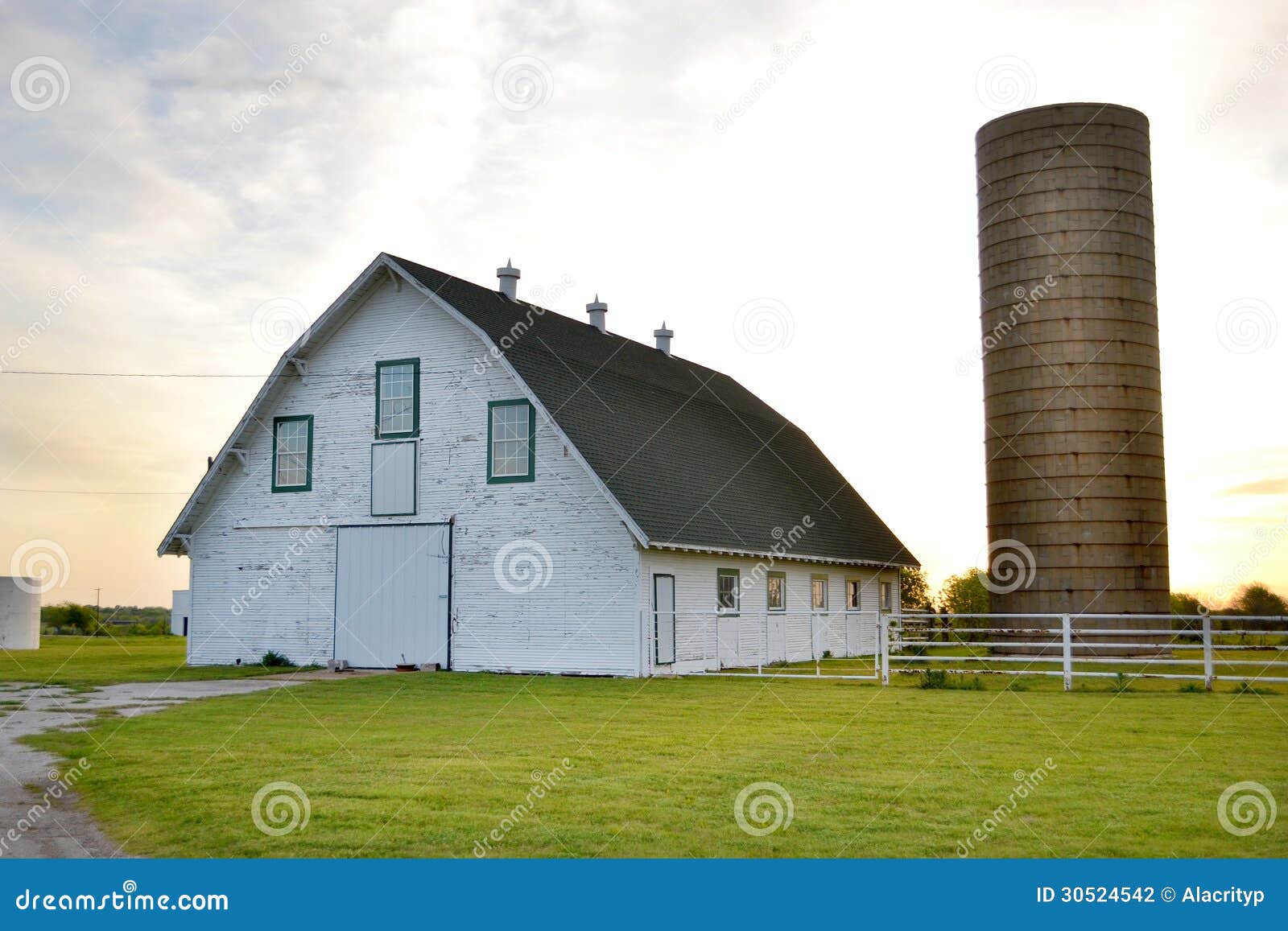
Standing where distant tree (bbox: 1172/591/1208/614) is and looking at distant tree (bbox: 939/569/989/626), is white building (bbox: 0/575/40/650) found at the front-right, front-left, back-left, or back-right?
front-left

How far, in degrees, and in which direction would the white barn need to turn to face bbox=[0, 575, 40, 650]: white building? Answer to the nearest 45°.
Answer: approximately 90° to its right

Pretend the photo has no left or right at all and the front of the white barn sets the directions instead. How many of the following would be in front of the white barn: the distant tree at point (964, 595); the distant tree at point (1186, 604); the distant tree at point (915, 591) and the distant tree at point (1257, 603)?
0

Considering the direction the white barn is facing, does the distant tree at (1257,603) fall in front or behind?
behind

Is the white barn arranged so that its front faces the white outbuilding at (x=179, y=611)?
no

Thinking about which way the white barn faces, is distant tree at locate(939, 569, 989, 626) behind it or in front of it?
behind

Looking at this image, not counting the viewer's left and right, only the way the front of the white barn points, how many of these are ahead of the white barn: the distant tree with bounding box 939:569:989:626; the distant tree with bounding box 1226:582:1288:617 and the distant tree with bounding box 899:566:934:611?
0

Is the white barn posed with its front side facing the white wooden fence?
no

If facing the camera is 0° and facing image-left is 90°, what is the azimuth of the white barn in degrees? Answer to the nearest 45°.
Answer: approximately 45°

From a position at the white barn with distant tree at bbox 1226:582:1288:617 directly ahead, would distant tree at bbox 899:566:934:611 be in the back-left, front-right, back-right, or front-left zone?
front-left
